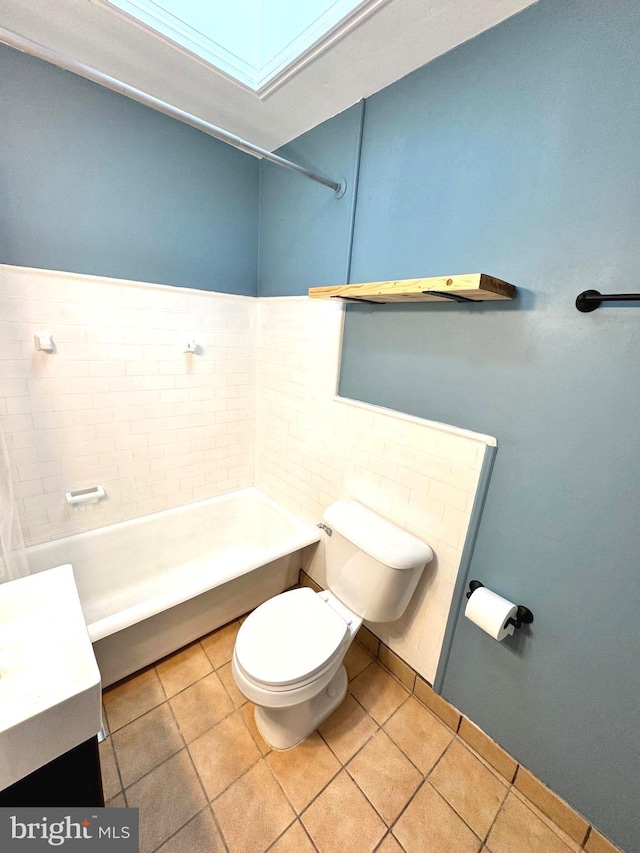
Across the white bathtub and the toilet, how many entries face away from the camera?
0

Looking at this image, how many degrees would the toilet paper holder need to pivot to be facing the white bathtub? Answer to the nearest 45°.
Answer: approximately 45° to its right

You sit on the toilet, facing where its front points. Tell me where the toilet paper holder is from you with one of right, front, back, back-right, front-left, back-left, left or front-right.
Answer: back-left

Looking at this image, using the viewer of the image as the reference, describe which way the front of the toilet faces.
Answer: facing the viewer and to the left of the viewer

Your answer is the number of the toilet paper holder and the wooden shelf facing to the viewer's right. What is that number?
0

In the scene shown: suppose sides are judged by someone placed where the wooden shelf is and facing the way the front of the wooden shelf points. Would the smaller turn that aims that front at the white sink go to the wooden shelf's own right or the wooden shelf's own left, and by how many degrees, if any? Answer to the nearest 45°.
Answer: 0° — it already faces it

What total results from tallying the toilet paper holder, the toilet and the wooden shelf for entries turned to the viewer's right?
0

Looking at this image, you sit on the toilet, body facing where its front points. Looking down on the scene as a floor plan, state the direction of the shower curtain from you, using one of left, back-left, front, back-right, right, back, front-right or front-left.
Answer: front-right

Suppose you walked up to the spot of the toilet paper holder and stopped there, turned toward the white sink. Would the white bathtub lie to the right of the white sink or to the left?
right

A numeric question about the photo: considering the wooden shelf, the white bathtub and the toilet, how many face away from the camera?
0

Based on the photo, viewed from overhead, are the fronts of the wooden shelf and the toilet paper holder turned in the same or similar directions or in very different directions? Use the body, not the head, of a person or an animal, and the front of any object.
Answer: same or similar directions
